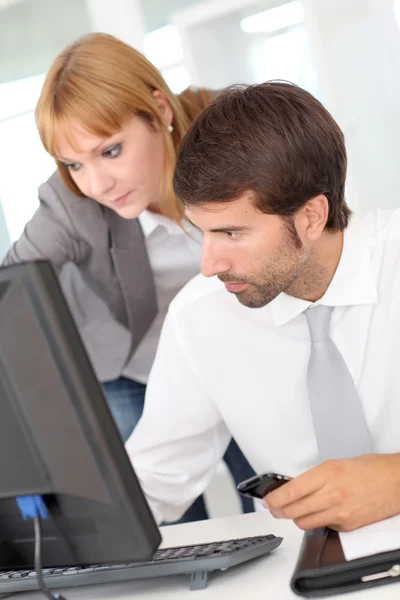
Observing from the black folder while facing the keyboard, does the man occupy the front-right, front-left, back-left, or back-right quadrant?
front-right

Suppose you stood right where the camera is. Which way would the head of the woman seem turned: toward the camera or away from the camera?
toward the camera

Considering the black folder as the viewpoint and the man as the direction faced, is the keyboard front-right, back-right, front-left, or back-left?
front-left

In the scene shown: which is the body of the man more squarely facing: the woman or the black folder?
the black folder

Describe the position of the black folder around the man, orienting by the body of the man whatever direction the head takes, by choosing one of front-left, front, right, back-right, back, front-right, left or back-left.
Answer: front-left

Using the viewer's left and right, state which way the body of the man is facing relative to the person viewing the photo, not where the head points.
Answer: facing the viewer and to the left of the viewer
